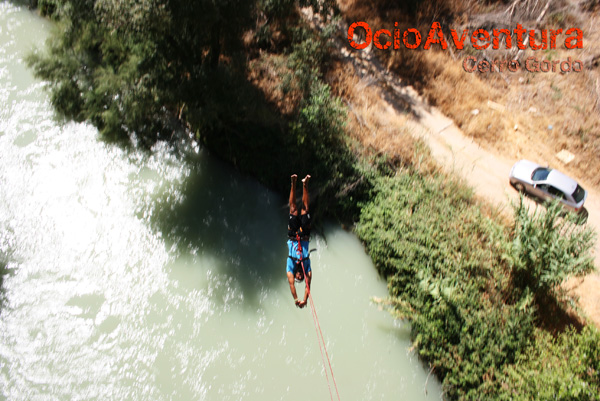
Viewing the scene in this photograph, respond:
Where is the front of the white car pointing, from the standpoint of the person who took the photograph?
facing away from the viewer and to the left of the viewer

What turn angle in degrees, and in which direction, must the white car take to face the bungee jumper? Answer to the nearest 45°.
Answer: approximately 90° to its left

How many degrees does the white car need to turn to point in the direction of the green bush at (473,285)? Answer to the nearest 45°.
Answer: approximately 135° to its left

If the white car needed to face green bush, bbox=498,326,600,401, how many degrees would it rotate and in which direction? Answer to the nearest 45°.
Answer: approximately 180°

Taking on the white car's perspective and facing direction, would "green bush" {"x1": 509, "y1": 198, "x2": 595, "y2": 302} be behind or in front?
behind
